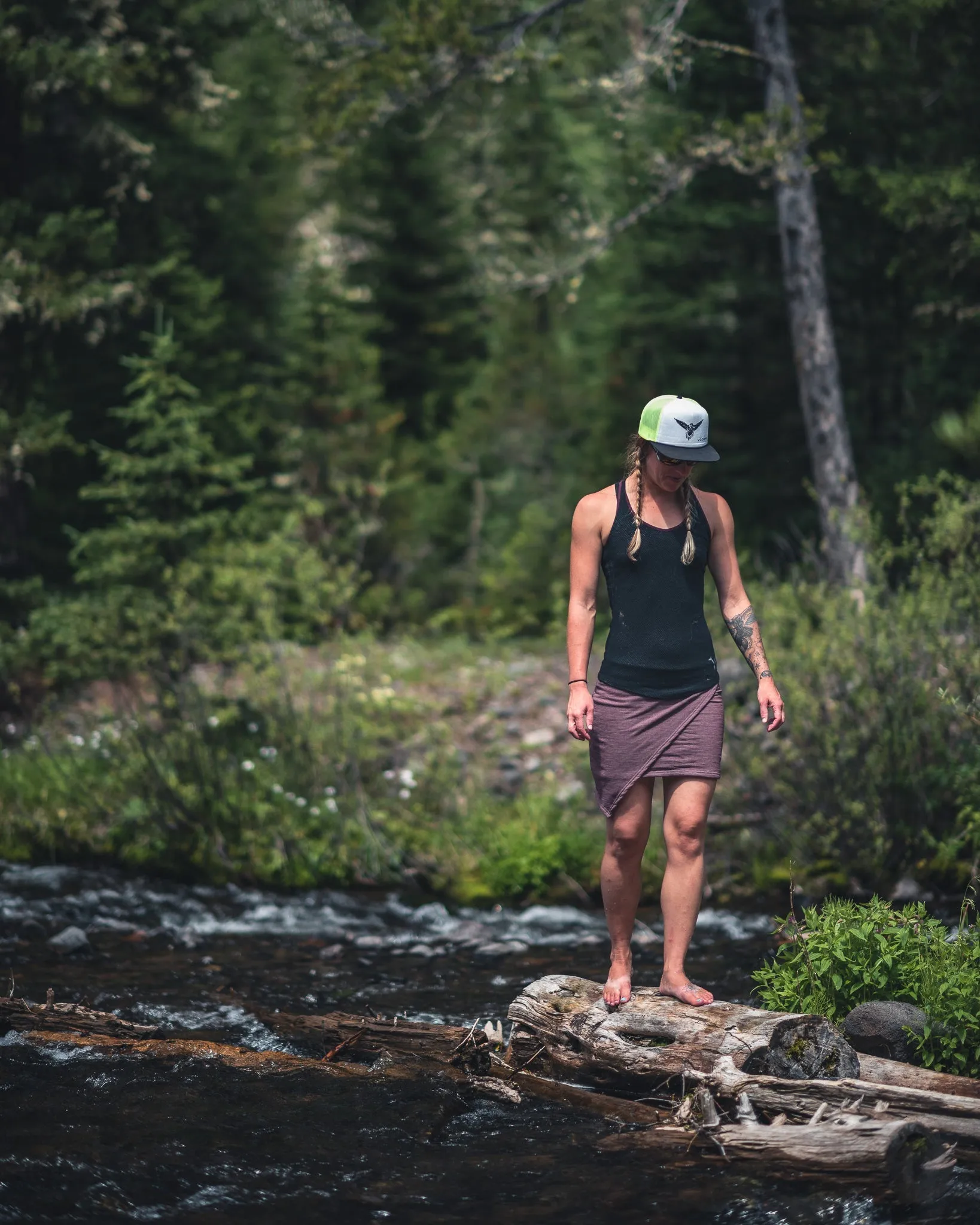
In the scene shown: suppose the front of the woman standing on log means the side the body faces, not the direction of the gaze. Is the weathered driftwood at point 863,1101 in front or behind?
in front

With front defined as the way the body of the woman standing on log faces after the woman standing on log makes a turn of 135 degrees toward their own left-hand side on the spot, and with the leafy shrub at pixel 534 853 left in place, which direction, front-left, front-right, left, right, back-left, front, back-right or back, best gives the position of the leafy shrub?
front-left

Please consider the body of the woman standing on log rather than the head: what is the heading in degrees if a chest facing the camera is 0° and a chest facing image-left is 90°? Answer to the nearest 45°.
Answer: approximately 0°

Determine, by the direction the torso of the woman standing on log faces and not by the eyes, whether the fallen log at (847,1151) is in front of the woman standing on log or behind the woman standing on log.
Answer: in front

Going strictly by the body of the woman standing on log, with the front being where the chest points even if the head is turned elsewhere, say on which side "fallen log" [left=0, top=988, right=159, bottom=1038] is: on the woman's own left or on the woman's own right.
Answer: on the woman's own right

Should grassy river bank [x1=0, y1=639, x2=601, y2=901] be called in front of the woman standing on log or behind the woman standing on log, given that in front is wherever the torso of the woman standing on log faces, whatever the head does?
behind

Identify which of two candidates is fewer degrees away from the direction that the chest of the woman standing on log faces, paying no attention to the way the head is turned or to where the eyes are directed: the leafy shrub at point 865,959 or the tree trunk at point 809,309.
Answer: the leafy shrub

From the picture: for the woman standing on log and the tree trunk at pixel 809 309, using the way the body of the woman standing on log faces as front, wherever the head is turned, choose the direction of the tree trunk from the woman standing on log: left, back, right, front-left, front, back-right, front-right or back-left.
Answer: back

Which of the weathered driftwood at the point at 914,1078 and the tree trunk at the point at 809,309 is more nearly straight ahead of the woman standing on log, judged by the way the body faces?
the weathered driftwood

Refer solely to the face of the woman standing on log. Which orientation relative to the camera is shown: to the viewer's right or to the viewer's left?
to the viewer's right
